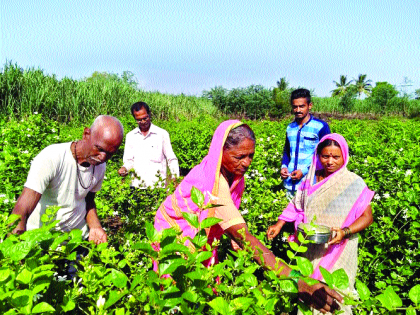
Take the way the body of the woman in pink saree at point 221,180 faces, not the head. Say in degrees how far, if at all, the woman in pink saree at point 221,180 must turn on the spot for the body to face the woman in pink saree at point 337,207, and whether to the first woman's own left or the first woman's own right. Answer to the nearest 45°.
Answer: approximately 90° to the first woman's own left

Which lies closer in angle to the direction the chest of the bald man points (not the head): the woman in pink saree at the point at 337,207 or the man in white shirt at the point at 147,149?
the woman in pink saree

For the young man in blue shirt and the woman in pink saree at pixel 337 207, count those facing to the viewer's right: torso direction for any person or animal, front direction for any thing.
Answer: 0

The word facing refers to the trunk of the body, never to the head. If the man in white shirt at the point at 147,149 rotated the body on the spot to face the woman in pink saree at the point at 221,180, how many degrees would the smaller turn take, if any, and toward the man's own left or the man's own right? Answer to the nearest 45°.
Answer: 0° — they already face them

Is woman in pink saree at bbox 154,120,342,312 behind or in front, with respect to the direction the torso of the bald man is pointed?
in front

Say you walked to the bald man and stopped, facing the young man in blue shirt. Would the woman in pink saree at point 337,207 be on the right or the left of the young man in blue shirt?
right

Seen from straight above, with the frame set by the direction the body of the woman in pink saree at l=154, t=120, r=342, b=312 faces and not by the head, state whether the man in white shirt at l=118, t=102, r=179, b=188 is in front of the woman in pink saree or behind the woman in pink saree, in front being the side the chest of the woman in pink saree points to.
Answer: behind

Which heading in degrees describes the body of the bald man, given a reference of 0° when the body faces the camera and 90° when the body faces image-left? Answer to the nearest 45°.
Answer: approximately 315°

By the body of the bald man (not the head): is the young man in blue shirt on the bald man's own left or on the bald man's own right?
on the bald man's own left
